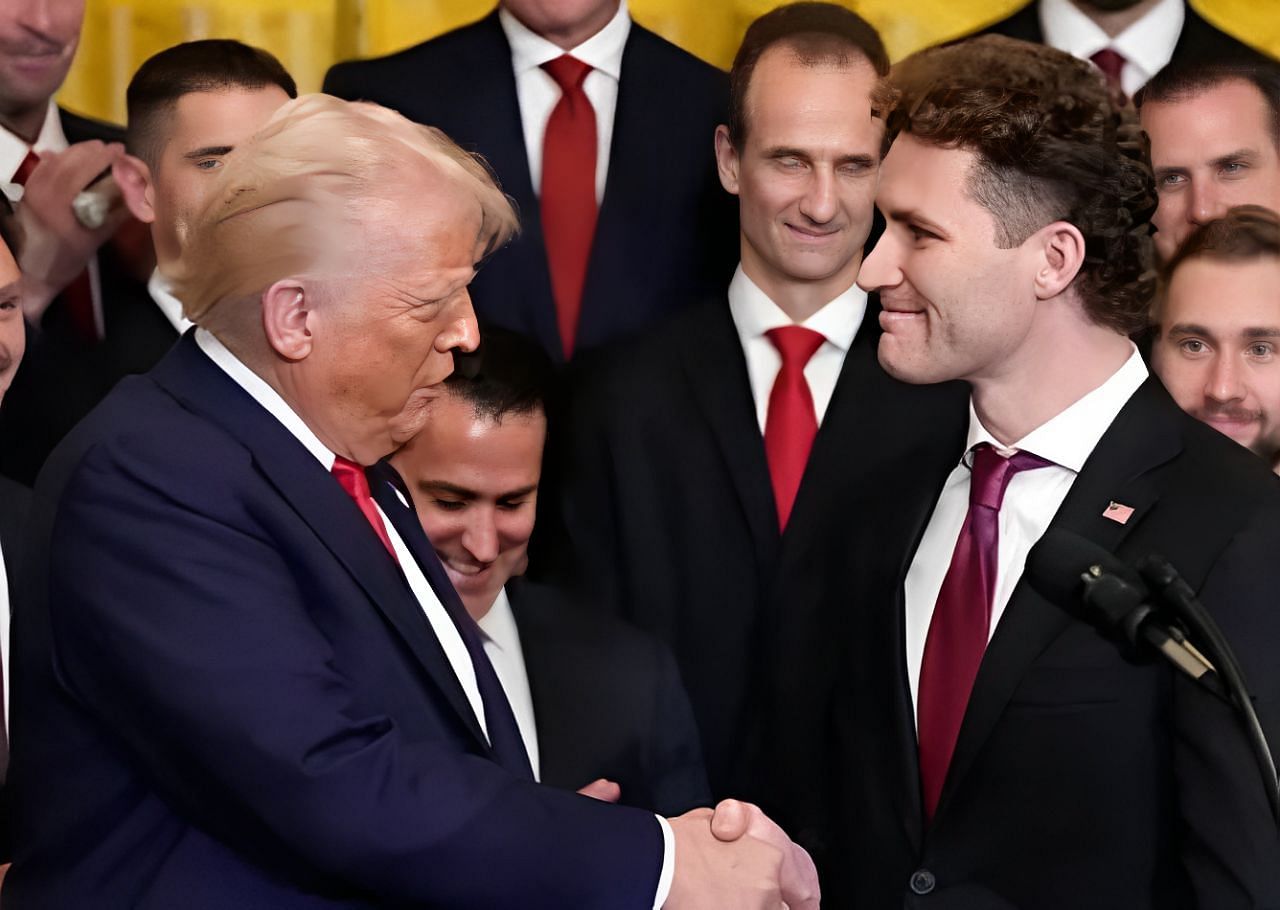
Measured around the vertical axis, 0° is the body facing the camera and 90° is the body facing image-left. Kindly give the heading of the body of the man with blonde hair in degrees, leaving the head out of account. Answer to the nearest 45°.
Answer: approximately 270°

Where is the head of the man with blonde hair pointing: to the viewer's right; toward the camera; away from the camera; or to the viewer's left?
to the viewer's right

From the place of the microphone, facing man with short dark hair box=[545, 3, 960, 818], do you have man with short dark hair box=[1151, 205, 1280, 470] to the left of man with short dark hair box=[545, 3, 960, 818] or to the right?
right

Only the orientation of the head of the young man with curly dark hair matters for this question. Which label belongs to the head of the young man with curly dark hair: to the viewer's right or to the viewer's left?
to the viewer's left

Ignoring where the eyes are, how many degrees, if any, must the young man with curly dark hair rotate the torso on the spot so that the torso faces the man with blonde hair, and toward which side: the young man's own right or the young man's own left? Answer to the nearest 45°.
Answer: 0° — they already face them

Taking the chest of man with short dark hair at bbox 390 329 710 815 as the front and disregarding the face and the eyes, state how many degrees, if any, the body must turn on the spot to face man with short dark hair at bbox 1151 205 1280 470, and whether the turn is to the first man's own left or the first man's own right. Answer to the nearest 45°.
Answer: approximately 90° to the first man's own left

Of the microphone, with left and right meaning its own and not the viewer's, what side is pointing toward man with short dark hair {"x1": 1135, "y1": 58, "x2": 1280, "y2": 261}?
right

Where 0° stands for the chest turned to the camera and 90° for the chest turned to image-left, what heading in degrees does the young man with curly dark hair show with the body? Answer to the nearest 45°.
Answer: approximately 45°
